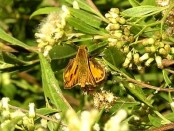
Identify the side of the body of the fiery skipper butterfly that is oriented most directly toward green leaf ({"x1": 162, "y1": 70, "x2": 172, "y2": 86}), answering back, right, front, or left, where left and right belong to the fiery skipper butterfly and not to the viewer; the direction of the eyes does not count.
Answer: right

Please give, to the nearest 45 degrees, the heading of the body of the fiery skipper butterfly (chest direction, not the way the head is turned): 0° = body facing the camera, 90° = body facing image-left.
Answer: approximately 180°

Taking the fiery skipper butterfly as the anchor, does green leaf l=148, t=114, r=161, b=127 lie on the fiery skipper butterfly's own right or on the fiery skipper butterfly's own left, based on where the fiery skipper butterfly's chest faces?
on the fiery skipper butterfly's own right
